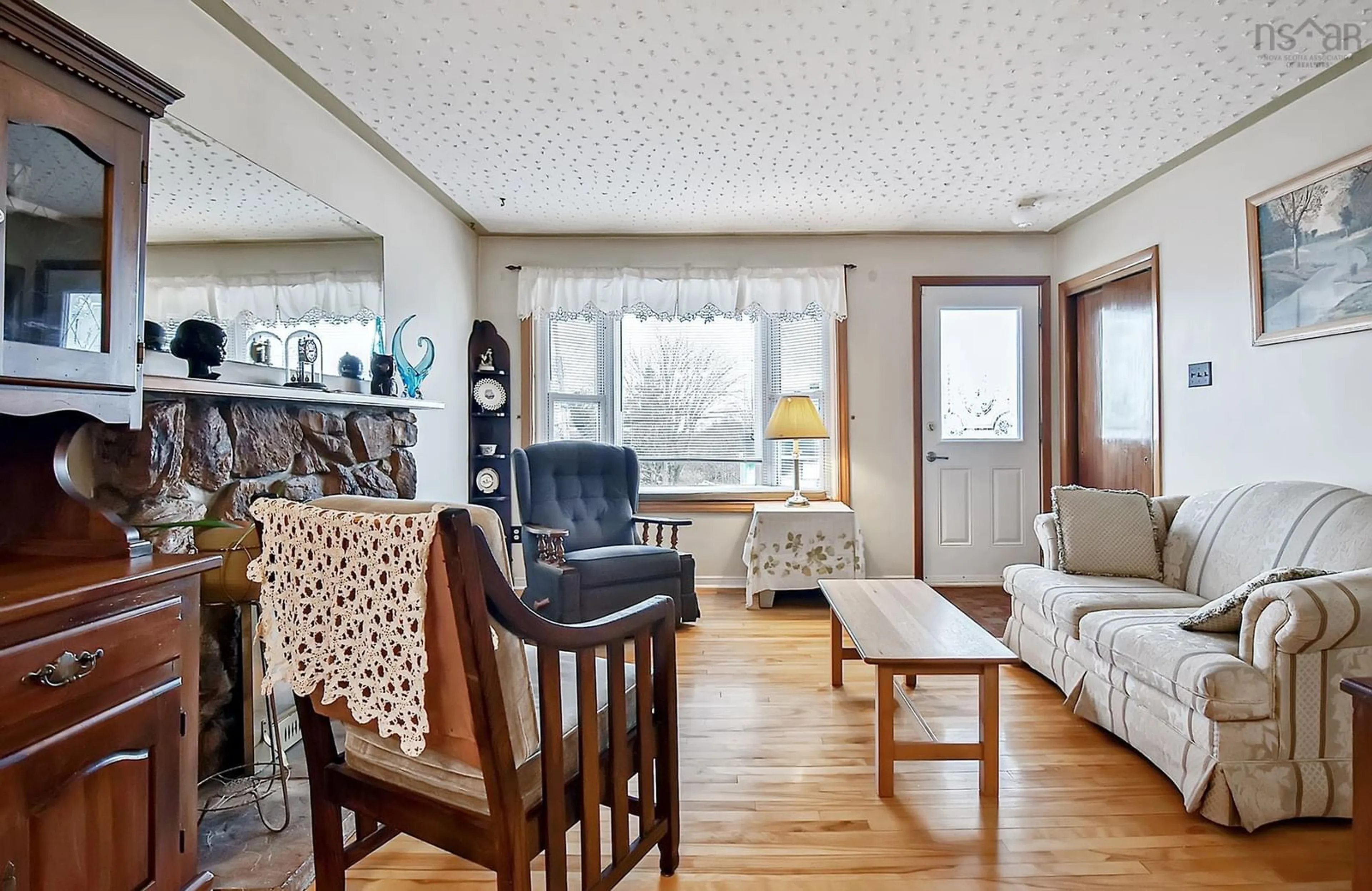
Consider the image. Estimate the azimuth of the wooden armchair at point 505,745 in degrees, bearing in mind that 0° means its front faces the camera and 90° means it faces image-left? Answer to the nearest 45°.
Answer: approximately 225°

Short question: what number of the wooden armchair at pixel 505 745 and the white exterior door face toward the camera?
1

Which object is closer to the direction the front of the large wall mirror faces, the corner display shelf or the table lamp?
the table lamp

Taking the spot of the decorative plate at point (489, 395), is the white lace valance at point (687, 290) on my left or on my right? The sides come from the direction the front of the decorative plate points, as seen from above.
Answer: on my left

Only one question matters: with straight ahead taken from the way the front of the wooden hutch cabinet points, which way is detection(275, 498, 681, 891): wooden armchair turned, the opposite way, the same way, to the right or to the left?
to the left

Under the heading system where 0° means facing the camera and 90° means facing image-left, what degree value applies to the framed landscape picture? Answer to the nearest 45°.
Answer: approximately 45°

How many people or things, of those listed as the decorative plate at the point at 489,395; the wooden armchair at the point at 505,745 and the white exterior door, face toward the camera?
2

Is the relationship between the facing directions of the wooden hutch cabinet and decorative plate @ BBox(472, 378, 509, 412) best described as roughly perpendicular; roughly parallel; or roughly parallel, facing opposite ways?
roughly perpendicular

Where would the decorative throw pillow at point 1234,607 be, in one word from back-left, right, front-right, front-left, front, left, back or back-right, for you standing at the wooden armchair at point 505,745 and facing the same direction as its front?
front-right

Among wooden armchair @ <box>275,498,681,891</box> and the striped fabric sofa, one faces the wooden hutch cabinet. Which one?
the striped fabric sofa

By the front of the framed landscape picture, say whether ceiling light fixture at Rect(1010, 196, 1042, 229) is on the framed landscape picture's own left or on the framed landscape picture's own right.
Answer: on the framed landscape picture's own right

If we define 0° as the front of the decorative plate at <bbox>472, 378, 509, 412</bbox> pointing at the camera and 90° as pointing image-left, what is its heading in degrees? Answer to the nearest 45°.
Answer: approximately 0°
